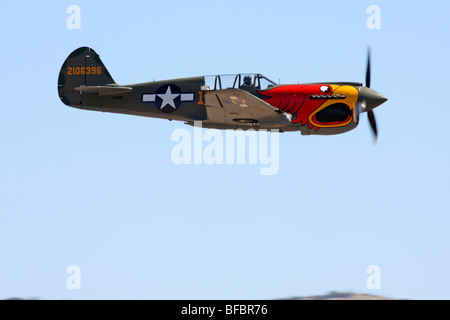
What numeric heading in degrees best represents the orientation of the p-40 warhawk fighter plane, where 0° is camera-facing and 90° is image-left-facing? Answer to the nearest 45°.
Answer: approximately 270°
